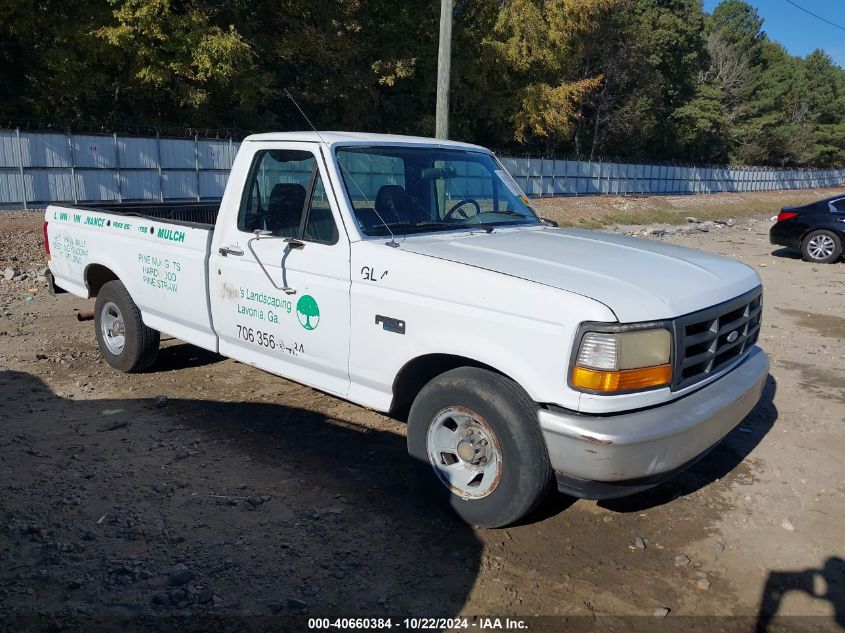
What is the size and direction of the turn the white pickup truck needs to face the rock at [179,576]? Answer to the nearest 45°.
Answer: approximately 90° to its right

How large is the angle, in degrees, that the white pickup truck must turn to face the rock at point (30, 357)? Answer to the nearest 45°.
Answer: approximately 180°

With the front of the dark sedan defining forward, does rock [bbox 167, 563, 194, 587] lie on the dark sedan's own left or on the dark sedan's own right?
on the dark sedan's own right

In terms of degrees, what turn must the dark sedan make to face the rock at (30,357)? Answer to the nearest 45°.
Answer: approximately 135° to its right

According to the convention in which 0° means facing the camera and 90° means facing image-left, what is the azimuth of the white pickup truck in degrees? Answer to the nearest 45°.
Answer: approximately 315°

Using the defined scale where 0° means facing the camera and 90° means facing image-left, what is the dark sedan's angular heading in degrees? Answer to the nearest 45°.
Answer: approximately 270°

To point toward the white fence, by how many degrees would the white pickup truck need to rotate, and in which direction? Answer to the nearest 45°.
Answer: approximately 180°

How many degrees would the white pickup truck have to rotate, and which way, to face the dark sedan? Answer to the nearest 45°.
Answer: approximately 90° to its left
